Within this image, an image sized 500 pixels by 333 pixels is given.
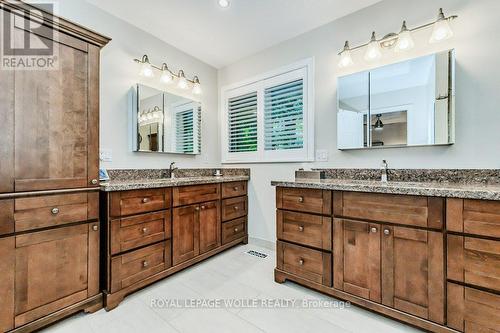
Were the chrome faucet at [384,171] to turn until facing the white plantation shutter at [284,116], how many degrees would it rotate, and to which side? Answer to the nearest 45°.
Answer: approximately 90° to its right

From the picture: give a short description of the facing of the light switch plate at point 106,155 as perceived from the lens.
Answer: facing the viewer

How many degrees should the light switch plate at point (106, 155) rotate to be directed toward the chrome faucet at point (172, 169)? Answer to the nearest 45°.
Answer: approximately 90° to its left

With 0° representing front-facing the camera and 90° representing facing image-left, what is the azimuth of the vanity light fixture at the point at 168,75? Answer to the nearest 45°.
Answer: approximately 315°

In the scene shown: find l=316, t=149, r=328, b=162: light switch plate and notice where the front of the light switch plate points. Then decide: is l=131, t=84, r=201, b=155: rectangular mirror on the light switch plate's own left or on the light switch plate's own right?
on the light switch plate's own right

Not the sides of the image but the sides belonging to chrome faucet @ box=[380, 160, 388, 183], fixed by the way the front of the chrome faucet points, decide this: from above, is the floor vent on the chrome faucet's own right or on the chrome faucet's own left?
on the chrome faucet's own right

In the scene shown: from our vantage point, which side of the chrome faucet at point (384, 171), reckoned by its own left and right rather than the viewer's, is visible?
front

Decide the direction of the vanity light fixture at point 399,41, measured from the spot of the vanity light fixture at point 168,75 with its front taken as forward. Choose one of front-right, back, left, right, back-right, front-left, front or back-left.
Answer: front

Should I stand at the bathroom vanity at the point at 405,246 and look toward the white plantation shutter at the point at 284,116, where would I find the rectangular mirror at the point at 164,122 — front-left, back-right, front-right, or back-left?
front-left

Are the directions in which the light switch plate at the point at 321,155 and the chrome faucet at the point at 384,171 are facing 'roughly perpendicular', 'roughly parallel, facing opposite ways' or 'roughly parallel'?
roughly parallel

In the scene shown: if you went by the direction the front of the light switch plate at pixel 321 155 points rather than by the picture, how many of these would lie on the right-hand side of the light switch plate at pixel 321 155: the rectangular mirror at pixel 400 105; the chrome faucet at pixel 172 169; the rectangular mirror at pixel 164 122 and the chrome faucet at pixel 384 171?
2
